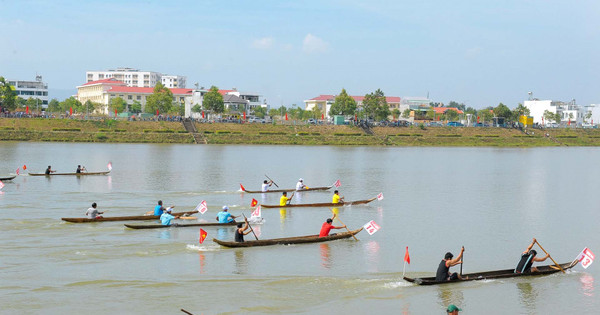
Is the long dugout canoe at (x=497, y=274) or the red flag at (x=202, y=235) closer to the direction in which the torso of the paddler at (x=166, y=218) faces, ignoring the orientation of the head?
the long dugout canoe

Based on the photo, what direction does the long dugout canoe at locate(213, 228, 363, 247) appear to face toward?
to the viewer's right

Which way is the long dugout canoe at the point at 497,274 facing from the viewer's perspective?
to the viewer's right

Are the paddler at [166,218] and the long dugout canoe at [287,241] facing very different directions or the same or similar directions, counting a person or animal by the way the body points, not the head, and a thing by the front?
same or similar directions

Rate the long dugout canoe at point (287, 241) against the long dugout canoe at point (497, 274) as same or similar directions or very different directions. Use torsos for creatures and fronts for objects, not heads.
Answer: same or similar directions

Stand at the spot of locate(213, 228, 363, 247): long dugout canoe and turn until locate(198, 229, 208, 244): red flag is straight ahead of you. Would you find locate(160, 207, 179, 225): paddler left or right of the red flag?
right

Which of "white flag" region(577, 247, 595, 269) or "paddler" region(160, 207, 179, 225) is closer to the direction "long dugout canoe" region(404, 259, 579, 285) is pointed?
the white flag
